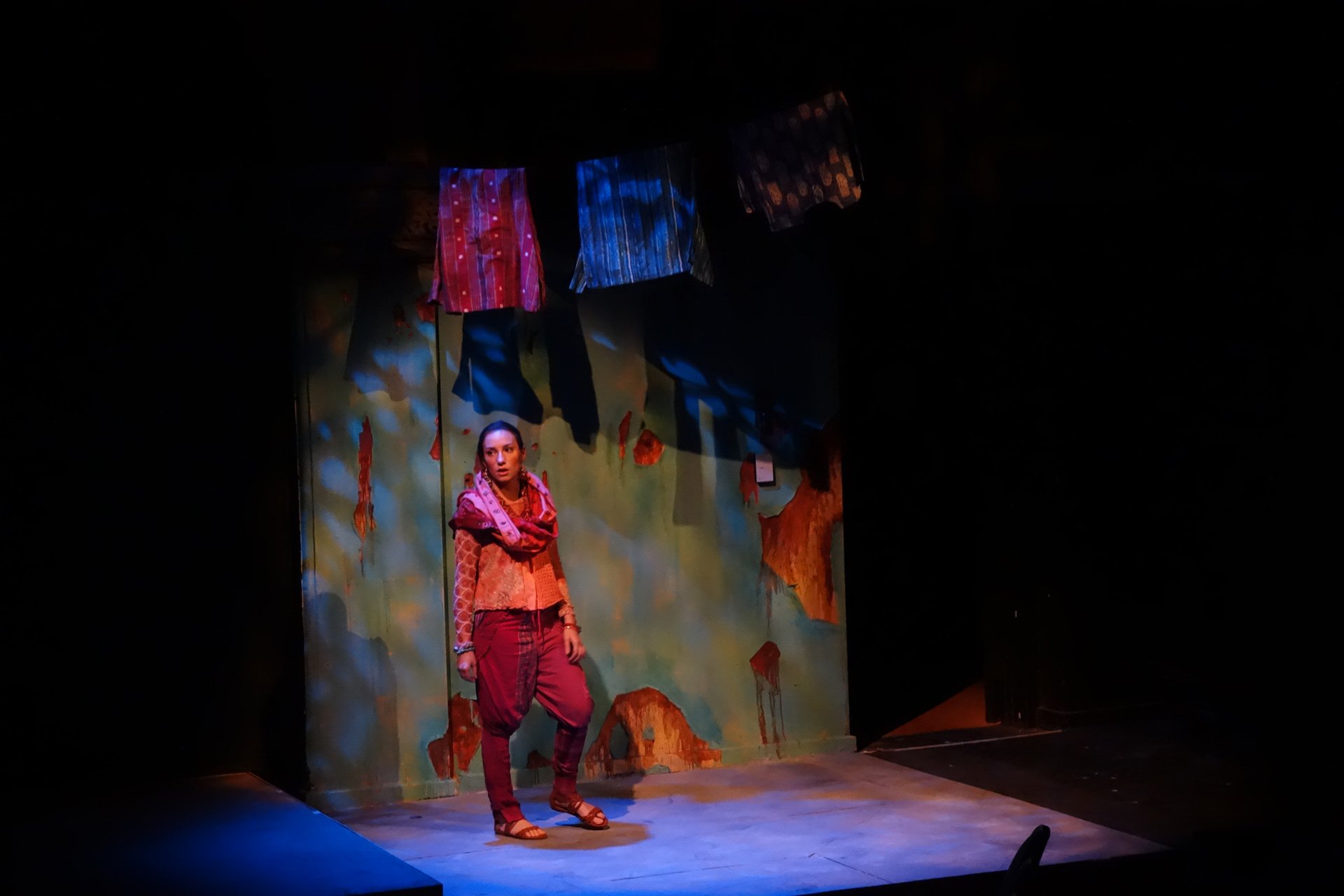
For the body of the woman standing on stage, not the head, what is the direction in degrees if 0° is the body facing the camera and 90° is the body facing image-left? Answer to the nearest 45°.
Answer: approximately 315°

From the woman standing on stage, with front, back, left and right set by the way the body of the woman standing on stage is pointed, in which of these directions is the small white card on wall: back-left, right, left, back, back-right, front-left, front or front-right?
left
